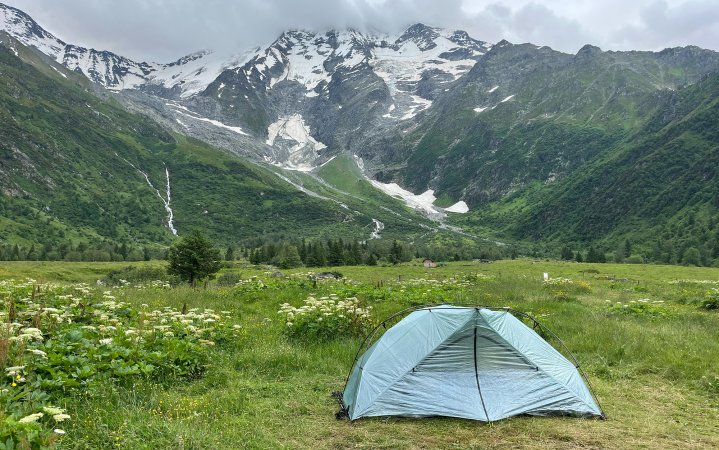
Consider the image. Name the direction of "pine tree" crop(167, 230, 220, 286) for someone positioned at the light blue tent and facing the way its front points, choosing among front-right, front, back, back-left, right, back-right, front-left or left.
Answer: back-right

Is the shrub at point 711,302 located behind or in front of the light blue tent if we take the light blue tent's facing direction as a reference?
behind

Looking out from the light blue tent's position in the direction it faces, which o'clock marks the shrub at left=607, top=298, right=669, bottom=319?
The shrub is roughly at 7 o'clock from the light blue tent.

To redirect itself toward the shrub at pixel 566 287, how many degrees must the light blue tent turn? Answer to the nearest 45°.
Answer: approximately 180°

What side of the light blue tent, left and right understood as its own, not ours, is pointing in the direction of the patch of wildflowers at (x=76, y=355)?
right

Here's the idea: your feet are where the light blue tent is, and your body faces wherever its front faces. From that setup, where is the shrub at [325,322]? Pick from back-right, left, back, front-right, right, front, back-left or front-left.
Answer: back-right

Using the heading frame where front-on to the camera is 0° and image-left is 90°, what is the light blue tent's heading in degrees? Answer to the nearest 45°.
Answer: approximately 0°

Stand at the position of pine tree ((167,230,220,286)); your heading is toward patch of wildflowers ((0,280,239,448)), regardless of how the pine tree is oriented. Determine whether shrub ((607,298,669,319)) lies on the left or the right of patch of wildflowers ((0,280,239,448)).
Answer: left
